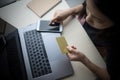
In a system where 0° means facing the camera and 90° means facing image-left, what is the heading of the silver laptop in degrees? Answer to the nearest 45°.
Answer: approximately 270°
